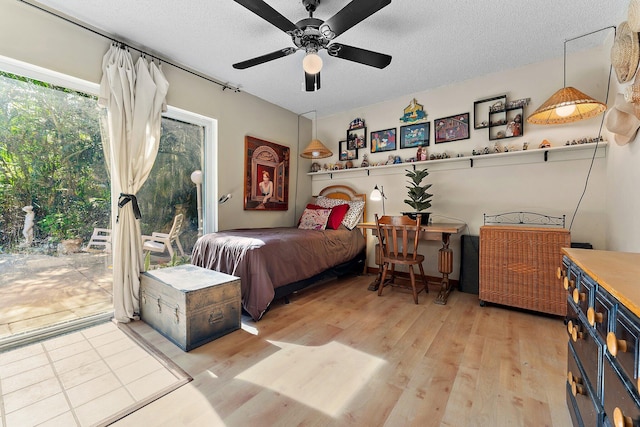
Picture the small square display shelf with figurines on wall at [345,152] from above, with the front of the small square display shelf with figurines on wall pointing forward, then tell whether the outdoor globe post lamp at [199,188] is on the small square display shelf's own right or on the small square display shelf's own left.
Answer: on the small square display shelf's own right

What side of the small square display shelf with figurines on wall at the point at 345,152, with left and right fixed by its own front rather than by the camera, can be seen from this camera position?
front

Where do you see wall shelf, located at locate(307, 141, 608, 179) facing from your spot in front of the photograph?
facing the viewer and to the left of the viewer

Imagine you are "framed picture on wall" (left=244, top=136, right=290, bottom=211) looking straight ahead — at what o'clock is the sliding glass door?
The sliding glass door is roughly at 3 o'clock from the framed picture on wall.

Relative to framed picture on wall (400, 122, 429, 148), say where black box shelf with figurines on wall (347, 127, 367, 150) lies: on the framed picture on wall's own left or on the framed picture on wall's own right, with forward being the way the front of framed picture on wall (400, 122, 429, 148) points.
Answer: on the framed picture on wall's own right

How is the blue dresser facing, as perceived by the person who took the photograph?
facing to the left of the viewer

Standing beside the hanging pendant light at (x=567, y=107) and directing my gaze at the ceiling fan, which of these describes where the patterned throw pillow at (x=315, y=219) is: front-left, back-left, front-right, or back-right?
front-right

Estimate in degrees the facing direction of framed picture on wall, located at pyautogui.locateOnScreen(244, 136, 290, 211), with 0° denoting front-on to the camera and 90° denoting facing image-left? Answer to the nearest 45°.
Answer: approximately 315°

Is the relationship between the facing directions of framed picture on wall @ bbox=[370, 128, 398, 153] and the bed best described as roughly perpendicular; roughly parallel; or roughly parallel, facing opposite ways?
roughly parallel

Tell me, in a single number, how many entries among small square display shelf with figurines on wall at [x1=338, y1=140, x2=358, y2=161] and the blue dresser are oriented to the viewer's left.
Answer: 1

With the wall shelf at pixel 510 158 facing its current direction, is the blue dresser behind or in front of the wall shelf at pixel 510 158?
in front

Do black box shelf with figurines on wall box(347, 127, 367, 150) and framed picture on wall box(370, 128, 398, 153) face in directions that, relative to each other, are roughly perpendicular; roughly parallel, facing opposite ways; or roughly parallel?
roughly parallel

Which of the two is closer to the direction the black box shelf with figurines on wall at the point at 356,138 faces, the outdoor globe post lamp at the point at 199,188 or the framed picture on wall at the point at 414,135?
the outdoor globe post lamp

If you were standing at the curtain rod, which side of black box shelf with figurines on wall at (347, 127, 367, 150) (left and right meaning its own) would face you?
front

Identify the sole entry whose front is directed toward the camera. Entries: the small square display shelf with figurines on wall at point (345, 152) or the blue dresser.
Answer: the small square display shelf with figurines on wall

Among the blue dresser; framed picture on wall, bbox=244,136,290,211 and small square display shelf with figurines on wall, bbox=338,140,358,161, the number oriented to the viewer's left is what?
1

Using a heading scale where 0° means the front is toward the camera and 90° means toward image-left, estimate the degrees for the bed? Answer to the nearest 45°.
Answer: approximately 45°
